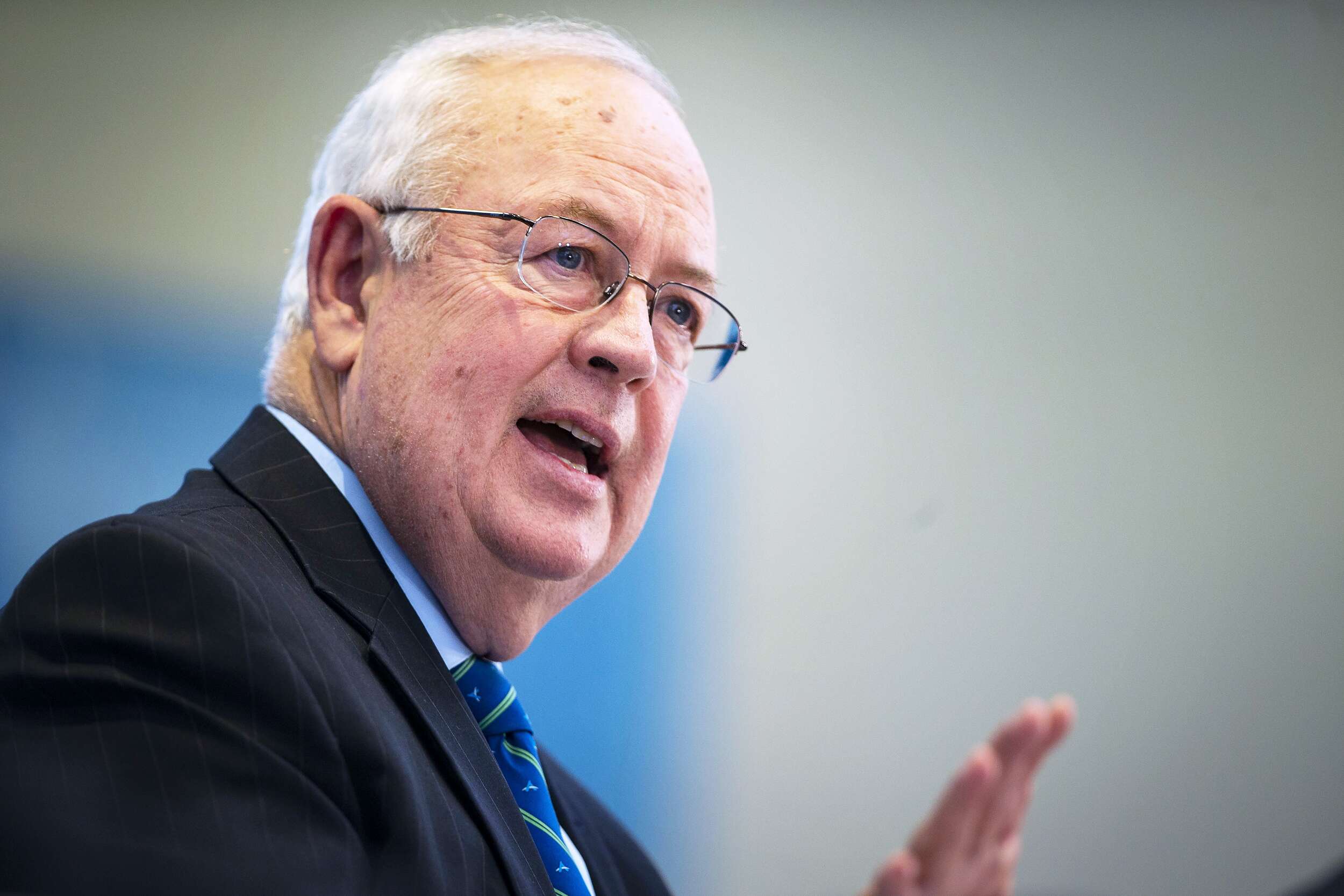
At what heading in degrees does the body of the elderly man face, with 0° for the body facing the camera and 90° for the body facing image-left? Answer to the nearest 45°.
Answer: approximately 315°
